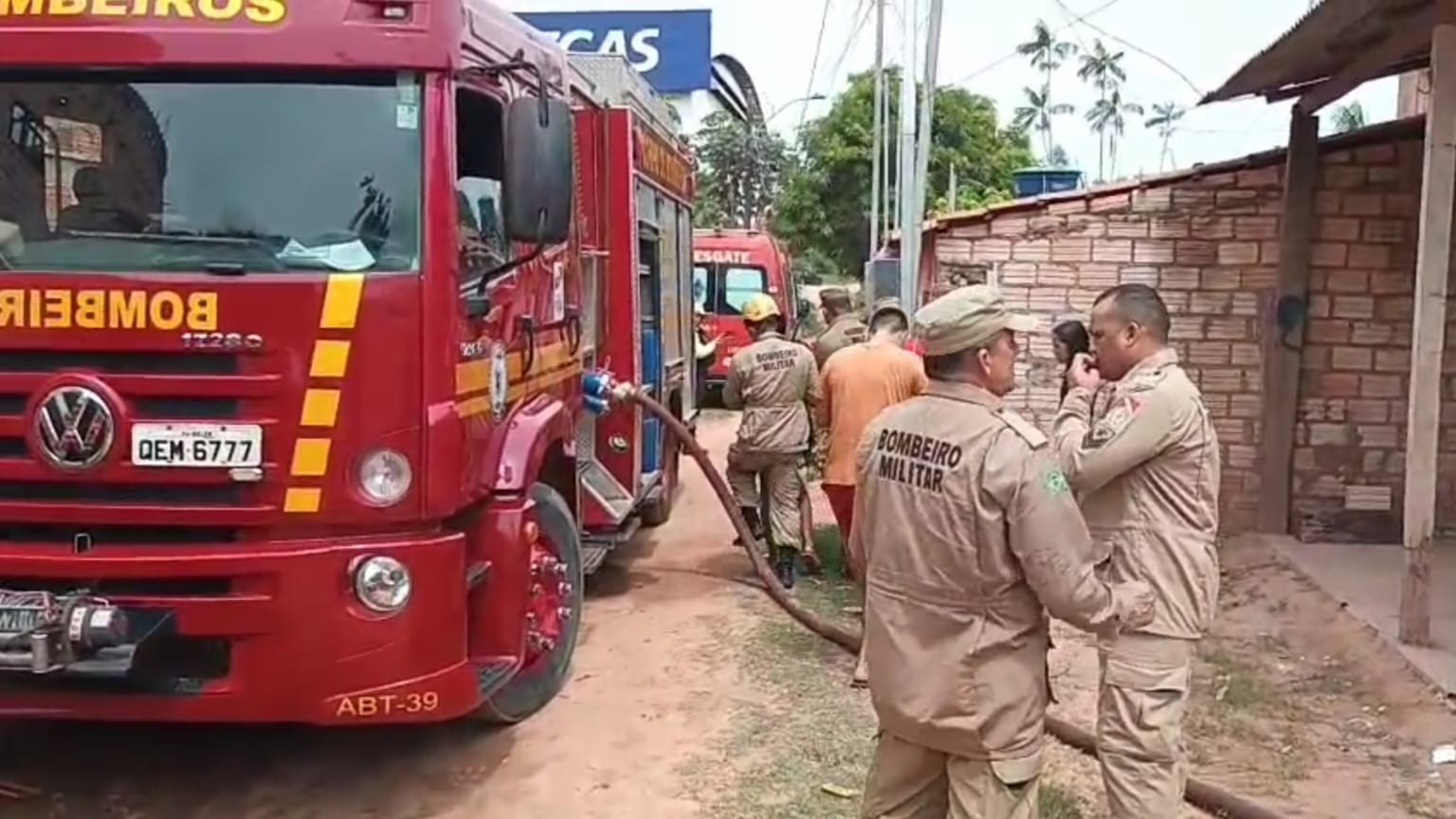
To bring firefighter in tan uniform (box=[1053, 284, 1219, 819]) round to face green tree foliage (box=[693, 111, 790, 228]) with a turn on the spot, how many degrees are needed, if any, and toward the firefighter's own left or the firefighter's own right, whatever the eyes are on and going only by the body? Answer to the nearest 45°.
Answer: approximately 90° to the firefighter's own right

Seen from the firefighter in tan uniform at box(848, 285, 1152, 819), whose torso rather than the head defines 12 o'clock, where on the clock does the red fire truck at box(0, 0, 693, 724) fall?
The red fire truck is roughly at 8 o'clock from the firefighter in tan uniform.

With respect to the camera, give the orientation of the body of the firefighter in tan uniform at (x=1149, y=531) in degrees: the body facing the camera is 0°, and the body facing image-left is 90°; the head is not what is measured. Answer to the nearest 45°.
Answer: approximately 90°

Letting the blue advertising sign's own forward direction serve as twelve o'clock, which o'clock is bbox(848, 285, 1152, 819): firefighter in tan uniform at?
The firefighter in tan uniform is roughly at 12 o'clock from the blue advertising sign.

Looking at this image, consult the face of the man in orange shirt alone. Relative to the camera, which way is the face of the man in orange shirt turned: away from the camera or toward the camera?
away from the camera

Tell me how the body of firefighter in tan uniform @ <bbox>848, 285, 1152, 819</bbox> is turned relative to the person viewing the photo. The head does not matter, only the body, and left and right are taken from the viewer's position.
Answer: facing away from the viewer and to the right of the viewer

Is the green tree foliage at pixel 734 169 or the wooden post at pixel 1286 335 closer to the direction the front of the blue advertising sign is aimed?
the wooden post

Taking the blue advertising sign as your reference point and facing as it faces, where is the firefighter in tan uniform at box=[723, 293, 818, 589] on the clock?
The firefighter in tan uniform is roughly at 12 o'clock from the blue advertising sign.

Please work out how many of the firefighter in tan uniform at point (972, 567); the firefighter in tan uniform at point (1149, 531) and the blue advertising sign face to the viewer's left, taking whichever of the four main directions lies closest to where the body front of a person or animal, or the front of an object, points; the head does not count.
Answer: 1

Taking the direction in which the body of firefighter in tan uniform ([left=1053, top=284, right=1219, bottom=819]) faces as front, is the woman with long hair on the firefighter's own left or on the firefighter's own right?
on the firefighter's own right

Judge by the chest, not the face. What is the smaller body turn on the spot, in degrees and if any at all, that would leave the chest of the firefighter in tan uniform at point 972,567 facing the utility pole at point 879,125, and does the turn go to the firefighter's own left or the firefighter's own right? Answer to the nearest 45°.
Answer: approximately 45° to the firefighter's own left

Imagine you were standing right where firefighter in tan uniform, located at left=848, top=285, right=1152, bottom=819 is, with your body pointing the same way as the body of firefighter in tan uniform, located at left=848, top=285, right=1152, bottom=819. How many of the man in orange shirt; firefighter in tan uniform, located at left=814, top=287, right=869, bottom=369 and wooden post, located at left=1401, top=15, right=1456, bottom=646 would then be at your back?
0

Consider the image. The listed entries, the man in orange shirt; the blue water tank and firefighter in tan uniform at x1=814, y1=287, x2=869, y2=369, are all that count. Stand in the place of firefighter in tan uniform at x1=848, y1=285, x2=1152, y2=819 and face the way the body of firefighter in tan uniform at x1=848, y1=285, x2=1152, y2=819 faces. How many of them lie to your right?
0

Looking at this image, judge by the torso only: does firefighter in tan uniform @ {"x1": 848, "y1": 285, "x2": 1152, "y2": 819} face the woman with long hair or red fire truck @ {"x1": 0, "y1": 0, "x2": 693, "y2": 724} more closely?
the woman with long hair

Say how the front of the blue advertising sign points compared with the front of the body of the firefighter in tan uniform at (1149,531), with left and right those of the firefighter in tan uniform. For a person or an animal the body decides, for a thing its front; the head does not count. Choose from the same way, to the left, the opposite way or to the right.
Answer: to the left

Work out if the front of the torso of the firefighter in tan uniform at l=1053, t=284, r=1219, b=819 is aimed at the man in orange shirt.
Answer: no

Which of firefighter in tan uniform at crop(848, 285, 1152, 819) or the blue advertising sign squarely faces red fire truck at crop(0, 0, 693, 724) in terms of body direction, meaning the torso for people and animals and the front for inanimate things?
the blue advertising sign

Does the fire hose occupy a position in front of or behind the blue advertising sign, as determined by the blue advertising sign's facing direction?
in front

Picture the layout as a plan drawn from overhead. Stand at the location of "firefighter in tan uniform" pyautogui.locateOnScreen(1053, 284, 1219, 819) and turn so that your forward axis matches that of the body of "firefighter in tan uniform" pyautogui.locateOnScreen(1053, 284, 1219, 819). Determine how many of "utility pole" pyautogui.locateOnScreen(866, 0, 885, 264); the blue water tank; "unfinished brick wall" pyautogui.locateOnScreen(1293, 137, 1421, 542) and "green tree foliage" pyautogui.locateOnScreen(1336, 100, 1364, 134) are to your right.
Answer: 4

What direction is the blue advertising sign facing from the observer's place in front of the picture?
facing the viewer
